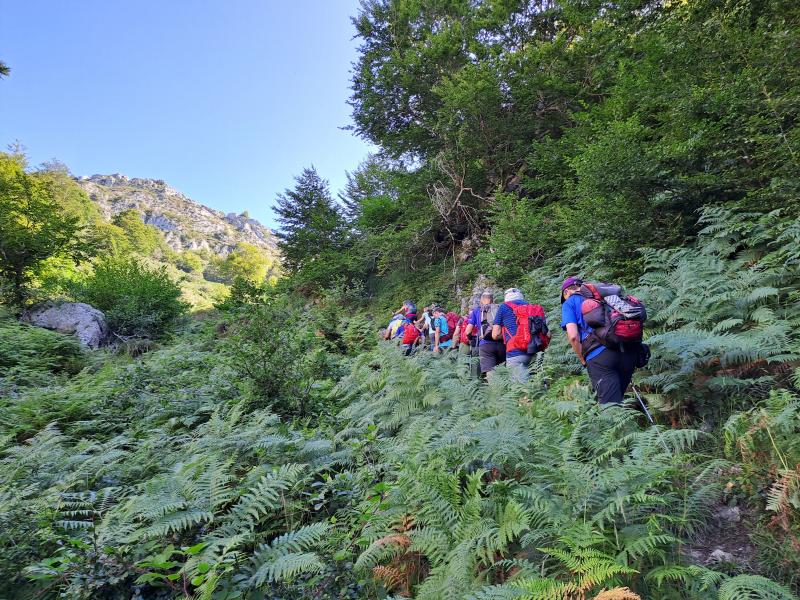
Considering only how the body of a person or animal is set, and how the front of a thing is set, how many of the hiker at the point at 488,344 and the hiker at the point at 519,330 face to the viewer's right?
0

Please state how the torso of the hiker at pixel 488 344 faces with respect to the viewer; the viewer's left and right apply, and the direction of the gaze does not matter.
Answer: facing away from the viewer and to the left of the viewer

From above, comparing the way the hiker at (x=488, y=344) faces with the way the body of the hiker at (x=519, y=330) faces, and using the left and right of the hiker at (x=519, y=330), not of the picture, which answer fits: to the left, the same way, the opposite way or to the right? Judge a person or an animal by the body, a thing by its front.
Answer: the same way

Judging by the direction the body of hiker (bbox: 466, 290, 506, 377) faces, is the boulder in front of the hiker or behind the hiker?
in front

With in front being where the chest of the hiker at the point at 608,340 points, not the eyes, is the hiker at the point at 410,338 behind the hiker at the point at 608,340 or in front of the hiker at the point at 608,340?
in front

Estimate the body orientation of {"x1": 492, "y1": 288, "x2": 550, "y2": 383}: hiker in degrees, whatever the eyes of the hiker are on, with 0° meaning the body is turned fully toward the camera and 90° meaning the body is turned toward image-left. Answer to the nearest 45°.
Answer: approximately 135°

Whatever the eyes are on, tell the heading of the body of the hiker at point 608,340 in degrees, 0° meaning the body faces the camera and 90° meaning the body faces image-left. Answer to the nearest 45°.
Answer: approximately 135°

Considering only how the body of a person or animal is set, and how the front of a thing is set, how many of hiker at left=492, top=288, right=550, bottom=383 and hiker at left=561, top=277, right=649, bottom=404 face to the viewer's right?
0

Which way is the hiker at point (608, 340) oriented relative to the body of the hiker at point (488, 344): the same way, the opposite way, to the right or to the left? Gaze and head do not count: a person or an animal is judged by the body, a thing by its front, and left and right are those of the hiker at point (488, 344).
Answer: the same way

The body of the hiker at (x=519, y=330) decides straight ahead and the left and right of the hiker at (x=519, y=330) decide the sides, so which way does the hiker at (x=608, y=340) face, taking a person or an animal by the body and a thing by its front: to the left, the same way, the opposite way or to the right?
the same way

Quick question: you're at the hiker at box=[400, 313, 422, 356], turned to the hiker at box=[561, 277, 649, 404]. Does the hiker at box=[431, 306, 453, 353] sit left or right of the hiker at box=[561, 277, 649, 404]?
left

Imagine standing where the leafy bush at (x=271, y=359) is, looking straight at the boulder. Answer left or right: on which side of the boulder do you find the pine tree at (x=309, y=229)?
right
